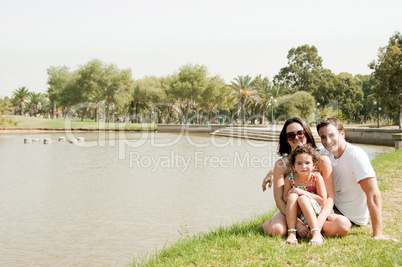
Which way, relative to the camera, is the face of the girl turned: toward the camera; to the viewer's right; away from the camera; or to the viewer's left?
toward the camera

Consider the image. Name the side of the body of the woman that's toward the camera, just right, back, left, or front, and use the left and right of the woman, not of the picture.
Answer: front

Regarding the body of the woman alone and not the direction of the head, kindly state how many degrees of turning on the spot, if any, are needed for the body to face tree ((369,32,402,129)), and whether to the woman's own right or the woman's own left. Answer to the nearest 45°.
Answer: approximately 180°

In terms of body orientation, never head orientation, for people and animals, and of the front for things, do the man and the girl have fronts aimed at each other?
no

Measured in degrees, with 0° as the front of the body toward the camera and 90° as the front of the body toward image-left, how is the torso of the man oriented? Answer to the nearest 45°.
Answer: approximately 45°

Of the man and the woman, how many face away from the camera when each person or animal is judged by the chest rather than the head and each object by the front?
0

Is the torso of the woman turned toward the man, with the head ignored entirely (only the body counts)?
no

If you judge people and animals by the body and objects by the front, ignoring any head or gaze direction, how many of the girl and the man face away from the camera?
0

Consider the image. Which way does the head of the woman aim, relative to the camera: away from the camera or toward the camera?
toward the camera

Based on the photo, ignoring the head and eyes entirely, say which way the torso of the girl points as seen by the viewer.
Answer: toward the camera
